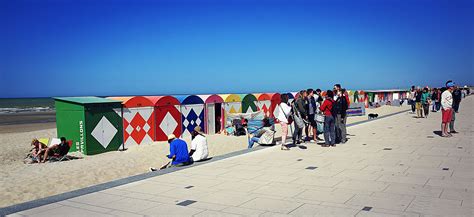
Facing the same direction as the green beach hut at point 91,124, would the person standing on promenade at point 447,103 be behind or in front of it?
in front

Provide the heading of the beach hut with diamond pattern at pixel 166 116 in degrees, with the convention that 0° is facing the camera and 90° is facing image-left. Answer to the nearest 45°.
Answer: approximately 315°

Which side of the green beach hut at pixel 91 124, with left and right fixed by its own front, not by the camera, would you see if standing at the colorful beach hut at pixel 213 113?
left

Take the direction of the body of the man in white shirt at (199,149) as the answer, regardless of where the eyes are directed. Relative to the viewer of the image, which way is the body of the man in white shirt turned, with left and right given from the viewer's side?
facing away from the viewer and to the left of the viewer

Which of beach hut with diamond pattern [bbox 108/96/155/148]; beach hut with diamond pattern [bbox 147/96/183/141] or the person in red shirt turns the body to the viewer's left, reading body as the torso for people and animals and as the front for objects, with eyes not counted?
the person in red shirt

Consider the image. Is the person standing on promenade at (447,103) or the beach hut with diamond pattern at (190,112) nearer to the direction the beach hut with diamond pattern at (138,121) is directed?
the person standing on promenade

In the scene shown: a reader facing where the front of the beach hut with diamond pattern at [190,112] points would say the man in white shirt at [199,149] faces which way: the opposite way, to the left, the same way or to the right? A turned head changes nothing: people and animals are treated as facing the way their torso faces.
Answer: the opposite way

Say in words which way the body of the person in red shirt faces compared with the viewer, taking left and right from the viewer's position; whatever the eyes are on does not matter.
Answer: facing to the left of the viewer

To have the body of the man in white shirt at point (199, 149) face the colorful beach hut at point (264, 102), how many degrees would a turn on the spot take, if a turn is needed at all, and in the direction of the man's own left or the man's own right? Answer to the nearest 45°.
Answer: approximately 45° to the man's own right

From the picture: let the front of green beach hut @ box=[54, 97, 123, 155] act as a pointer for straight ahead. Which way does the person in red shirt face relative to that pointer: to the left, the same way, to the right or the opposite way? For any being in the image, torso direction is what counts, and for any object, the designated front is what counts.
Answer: the opposite way

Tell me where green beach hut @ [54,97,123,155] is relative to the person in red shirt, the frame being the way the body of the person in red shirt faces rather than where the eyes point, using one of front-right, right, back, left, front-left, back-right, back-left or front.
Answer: front

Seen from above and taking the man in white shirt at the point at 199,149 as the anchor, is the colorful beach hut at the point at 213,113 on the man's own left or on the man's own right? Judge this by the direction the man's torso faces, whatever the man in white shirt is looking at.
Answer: on the man's own right

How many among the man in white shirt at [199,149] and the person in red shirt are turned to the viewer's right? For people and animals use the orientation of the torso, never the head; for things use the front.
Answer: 0

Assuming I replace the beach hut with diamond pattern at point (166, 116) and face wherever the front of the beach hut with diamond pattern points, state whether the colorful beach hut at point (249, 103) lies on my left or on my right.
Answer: on my left

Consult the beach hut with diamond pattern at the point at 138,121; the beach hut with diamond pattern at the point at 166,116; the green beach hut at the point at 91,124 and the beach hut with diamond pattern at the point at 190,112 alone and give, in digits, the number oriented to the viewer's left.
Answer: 0
